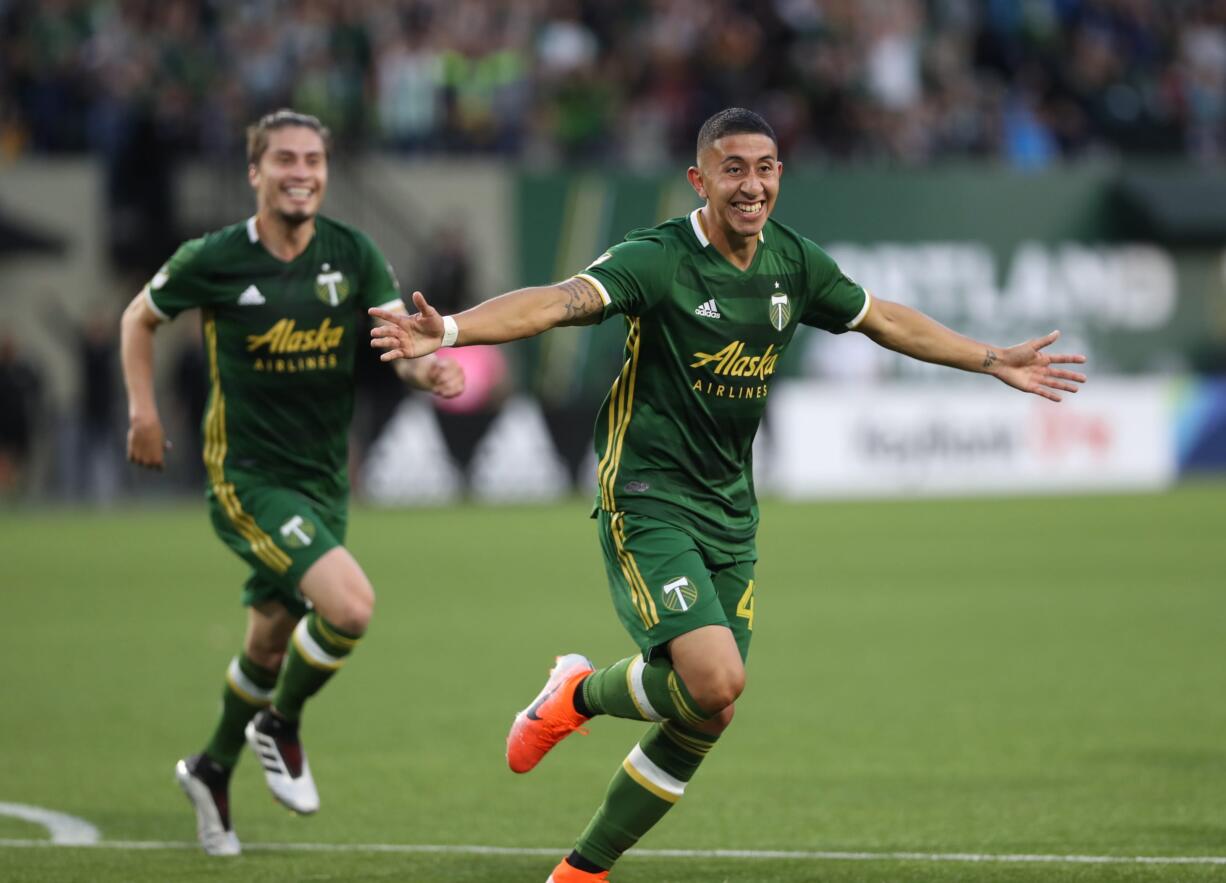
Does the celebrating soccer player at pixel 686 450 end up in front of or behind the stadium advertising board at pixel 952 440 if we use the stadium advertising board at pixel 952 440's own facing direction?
in front

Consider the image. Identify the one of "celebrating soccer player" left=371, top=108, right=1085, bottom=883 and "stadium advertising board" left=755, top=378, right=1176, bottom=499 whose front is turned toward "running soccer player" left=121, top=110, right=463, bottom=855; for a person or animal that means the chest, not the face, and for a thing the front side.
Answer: the stadium advertising board

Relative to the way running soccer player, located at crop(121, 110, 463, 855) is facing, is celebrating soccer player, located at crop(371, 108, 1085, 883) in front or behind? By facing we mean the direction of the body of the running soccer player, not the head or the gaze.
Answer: in front

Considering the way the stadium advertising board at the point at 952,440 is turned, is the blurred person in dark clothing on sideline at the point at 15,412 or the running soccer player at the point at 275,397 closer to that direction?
the running soccer player

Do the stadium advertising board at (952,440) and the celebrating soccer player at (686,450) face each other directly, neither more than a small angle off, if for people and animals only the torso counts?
no

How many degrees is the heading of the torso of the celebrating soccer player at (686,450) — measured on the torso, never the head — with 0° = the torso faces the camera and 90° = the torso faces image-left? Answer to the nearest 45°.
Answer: approximately 315°

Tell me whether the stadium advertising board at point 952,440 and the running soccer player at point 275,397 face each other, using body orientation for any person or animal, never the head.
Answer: no

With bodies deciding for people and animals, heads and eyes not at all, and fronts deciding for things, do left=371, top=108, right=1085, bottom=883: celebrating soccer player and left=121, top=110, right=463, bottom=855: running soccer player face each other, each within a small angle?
no

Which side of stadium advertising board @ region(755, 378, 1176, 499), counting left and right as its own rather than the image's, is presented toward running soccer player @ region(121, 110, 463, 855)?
front

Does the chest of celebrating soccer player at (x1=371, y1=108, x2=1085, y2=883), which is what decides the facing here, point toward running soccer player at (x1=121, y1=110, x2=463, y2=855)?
no

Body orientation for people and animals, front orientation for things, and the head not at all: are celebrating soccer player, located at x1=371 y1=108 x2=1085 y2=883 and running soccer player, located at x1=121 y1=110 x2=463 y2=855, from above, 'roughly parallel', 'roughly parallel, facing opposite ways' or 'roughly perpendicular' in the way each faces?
roughly parallel

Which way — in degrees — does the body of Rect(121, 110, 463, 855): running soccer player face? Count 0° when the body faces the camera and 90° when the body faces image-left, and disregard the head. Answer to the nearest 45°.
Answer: approximately 315°

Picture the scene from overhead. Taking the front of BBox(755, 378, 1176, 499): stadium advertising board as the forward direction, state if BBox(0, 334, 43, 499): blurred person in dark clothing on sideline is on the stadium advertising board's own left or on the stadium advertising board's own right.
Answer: on the stadium advertising board's own right

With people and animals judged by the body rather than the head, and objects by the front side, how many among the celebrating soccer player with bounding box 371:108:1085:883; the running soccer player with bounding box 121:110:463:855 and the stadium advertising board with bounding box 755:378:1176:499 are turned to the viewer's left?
0

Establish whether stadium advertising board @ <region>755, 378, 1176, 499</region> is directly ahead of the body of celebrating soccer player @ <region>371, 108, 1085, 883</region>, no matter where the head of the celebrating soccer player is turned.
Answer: no

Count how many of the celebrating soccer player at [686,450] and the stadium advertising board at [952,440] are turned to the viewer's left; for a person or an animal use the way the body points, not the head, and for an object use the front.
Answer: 0

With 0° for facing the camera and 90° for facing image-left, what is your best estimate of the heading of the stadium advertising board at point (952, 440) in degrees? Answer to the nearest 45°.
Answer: approximately 0°

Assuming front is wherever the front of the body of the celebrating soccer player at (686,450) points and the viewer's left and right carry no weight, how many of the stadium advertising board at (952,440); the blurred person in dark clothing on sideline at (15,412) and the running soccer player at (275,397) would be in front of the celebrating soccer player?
0
